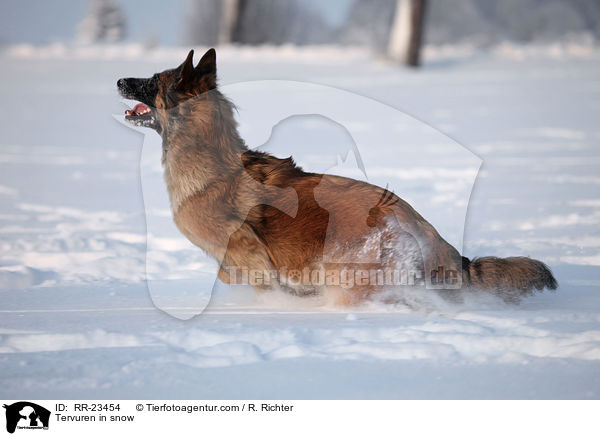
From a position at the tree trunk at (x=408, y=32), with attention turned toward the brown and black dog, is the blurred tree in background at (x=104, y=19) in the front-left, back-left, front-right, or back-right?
back-right

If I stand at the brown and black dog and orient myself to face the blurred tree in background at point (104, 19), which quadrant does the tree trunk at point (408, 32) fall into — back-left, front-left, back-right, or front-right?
front-right

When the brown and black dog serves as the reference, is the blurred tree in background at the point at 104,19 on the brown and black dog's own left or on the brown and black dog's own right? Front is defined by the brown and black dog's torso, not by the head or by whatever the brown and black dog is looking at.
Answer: on the brown and black dog's own right

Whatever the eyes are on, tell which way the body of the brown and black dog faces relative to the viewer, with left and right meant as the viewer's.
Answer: facing to the left of the viewer

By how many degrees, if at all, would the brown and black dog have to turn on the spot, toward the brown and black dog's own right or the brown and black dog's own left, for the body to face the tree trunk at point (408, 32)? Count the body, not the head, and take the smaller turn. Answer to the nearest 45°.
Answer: approximately 90° to the brown and black dog's own right

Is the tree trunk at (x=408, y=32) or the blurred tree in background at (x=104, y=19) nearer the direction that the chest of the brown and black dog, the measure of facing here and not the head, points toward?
the blurred tree in background
